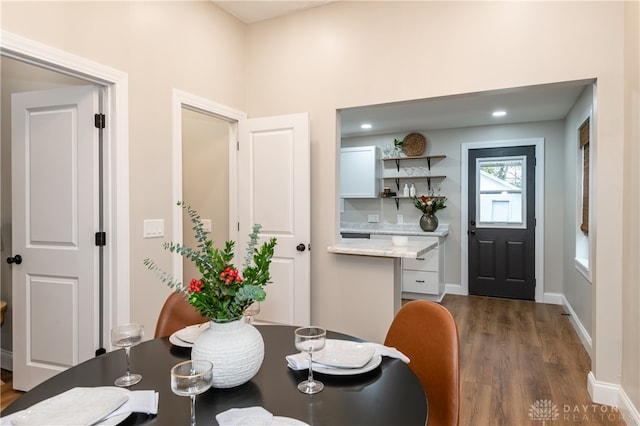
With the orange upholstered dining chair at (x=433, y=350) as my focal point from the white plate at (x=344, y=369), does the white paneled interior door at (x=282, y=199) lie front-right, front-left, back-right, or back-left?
front-left

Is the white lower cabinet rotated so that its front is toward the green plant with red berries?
yes

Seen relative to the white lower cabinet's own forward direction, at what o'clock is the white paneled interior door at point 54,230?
The white paneled interior door is roughly at 1 o'clock from the white lower cabinet.

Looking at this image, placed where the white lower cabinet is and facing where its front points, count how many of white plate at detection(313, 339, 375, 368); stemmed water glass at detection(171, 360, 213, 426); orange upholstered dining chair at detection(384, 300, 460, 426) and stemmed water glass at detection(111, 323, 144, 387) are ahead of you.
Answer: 4

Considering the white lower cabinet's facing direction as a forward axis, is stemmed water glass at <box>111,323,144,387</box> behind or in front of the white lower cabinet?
in front

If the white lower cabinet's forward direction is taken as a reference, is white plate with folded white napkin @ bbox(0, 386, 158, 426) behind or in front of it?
in front

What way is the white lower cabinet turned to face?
toward the camera

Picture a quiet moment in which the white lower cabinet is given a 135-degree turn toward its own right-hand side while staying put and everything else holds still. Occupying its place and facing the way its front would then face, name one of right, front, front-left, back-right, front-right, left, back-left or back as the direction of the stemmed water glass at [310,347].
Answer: back-left

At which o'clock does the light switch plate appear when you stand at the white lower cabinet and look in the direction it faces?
The light switch plate is roughly at 1 o'clock from the white lower cabinet.

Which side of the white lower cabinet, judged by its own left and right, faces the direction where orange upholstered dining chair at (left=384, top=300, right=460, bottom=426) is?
front

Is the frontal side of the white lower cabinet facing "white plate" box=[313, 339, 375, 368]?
yes

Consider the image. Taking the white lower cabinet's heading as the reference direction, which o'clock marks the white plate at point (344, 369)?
The white plate is roughly at 12 o'clock from the white lower cabinet.

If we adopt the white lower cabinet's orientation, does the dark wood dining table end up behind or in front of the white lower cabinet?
in front

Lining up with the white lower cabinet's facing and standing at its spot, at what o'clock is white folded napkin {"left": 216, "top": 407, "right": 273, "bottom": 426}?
The white folded napkin is roughly at 12 o'clock from the white lower cabinet.
